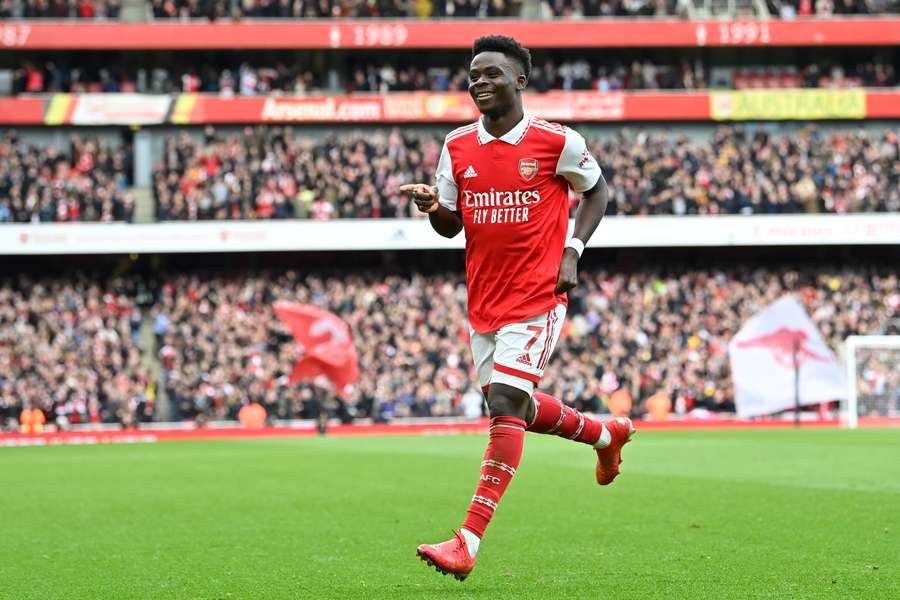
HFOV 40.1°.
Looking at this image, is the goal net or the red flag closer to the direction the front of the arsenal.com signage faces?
the red flag

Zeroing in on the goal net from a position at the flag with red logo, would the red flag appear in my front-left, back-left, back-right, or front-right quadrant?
back-right

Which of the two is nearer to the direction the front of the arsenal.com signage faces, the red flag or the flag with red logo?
the red flag

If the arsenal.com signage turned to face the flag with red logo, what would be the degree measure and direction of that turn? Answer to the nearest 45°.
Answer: approximately 45° to its left

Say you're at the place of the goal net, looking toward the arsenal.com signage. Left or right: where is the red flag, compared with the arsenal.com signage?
left

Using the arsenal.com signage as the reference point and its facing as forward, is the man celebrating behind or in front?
in front

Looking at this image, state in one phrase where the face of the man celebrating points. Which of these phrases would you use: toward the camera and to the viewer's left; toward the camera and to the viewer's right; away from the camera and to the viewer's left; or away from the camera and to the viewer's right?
toward the camera and to the viewer's left

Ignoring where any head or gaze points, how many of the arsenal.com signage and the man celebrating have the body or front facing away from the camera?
0

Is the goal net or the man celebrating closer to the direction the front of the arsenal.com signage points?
the man celebrating

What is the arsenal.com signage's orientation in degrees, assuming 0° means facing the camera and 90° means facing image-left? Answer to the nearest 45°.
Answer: approximately 0°

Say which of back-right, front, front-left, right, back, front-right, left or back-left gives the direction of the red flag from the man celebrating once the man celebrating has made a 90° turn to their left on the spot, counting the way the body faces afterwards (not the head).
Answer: back-left

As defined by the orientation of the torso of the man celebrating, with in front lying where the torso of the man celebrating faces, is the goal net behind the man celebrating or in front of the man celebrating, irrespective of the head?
behind
